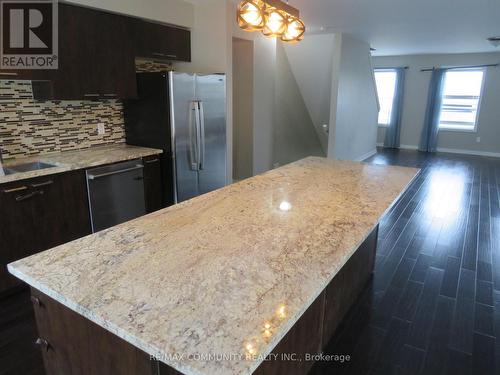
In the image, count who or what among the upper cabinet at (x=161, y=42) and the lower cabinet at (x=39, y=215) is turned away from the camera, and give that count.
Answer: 0

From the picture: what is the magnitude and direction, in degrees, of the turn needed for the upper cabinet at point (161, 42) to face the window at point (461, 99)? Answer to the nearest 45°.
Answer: approximately 90° to its left

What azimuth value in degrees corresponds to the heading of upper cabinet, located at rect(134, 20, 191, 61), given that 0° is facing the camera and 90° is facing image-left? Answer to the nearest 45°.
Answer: approximately 315°

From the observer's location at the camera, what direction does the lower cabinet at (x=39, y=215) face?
facing the viewer and to the right of the viewer

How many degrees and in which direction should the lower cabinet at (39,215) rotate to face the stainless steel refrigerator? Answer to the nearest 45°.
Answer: approximately 90° to its left
